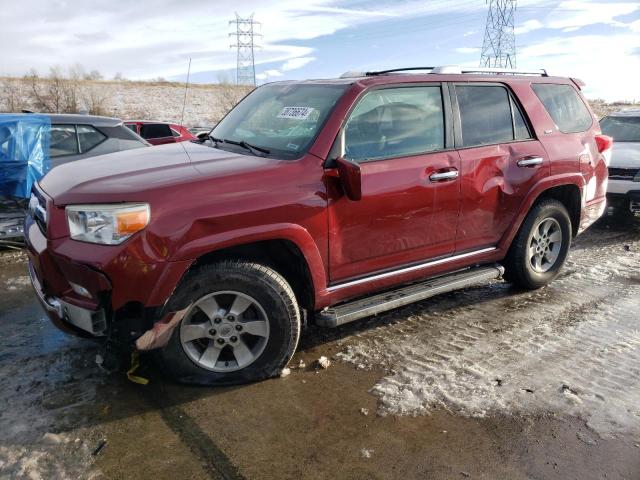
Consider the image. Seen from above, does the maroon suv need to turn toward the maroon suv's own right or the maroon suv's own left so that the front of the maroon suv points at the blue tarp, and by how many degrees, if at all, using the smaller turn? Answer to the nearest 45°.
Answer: approximately 90° to the maroon suv's own right

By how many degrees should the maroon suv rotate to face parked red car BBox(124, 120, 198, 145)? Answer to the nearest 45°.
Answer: approximately 135° to its right

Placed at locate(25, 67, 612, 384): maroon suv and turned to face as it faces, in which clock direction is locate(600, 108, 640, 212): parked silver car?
The parked silver car is roughly at 6 o'clock from the maroon suv.

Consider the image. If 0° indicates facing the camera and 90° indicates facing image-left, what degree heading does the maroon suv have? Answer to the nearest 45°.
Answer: approximately 45°
